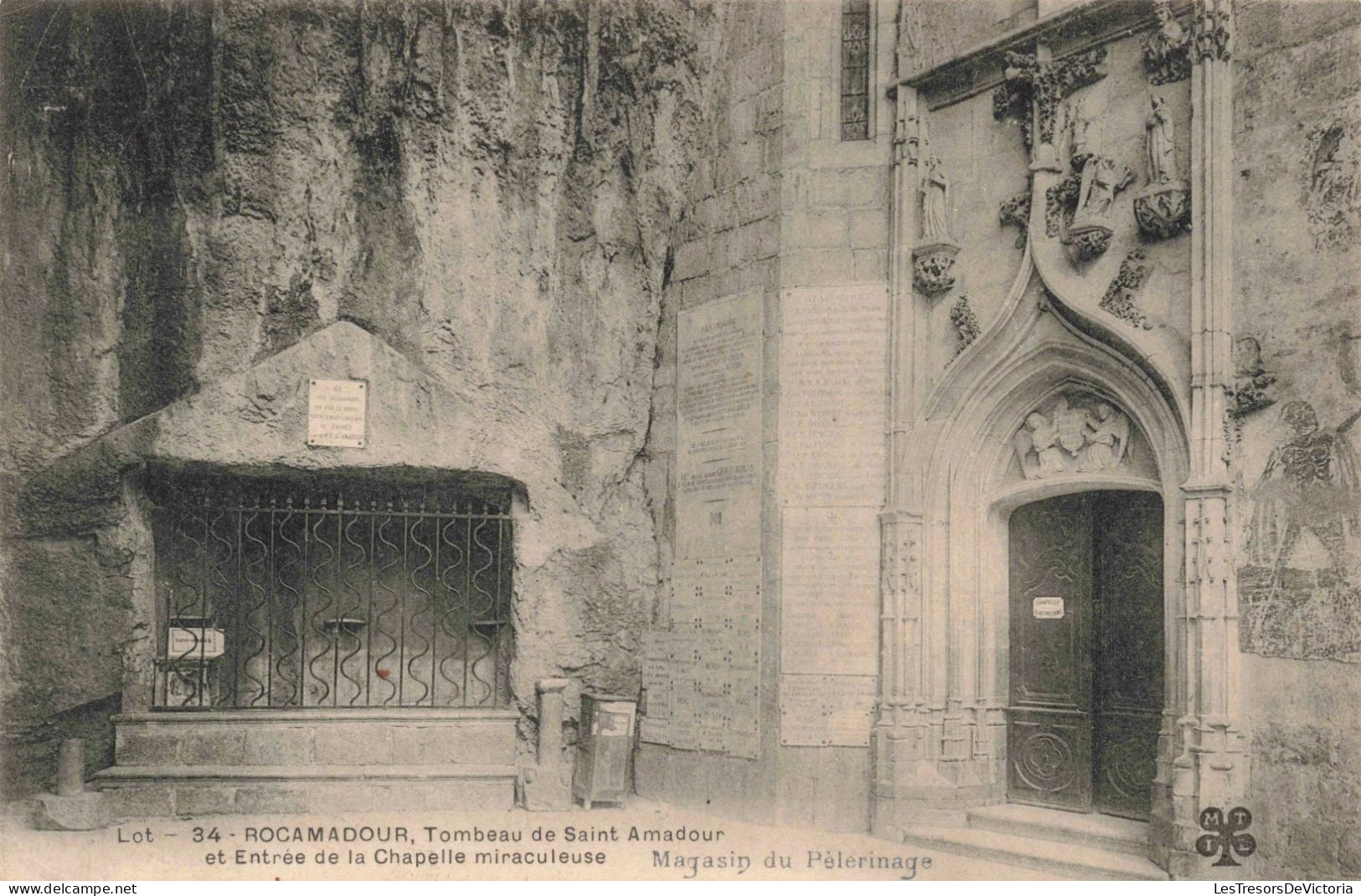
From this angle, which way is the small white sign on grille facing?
toward the camera

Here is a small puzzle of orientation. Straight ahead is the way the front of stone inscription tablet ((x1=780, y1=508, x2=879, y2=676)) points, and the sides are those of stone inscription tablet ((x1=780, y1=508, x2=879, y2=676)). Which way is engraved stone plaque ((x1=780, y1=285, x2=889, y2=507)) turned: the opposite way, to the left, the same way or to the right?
the same way

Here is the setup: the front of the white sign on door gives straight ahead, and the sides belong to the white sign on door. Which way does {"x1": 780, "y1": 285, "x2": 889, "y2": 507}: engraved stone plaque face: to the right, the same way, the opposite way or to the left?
the same way

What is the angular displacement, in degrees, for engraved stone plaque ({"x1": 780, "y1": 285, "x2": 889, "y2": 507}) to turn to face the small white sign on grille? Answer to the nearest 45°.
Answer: approximately 90° to its right

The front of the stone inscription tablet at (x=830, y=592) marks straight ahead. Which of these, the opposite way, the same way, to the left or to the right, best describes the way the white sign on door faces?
the same way

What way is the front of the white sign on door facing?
toward the camera

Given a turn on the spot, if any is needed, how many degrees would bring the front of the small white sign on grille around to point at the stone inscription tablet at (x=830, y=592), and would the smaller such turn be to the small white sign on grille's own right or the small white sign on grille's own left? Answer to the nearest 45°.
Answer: approximately 45° to the small white sign on grille's own left

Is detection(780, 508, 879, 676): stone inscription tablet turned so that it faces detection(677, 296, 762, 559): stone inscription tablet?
no

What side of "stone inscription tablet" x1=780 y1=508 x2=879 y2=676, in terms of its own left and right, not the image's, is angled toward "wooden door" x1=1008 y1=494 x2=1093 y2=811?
left

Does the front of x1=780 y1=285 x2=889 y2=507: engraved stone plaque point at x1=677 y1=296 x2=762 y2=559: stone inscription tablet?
no

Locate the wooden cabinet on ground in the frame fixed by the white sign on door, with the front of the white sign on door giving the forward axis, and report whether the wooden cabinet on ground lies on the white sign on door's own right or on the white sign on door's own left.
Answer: on the white sign on door's own right

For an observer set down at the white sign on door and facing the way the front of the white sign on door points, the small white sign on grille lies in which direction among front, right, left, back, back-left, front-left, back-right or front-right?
right

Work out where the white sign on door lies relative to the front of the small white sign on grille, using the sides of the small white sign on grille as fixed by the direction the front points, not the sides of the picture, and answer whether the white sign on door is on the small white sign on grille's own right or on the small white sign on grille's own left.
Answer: on the small white sign on grille's own left

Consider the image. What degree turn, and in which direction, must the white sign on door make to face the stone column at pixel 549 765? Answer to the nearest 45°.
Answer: approximately 90° to its right
